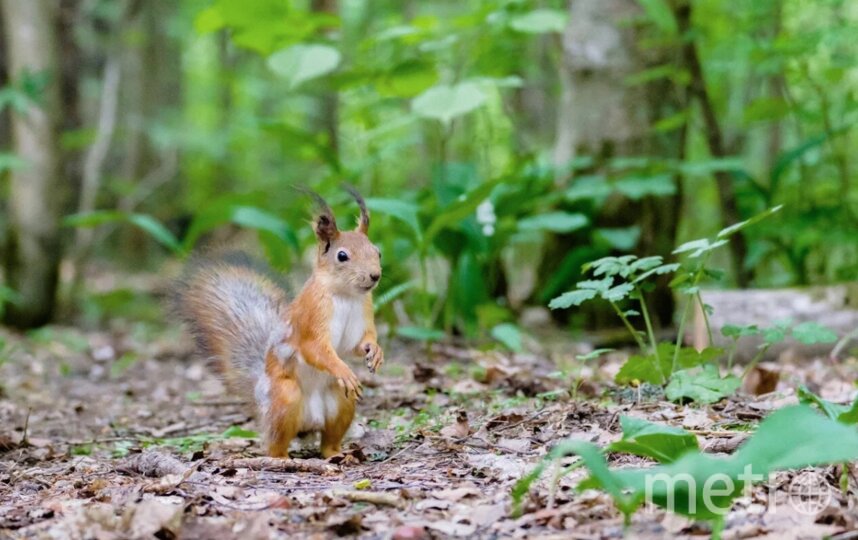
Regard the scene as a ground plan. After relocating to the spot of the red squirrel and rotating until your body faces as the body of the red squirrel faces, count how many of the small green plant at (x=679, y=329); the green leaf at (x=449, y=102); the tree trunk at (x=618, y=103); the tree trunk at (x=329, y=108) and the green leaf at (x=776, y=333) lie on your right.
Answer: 0

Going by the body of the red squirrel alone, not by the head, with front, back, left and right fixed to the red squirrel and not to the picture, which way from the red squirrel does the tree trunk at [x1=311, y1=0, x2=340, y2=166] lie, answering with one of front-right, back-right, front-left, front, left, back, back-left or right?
back-left

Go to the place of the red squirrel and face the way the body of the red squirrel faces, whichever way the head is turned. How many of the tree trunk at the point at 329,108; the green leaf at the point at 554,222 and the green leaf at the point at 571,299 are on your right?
0

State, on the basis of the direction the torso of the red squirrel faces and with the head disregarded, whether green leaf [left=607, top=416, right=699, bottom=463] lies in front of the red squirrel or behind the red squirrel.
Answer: in front

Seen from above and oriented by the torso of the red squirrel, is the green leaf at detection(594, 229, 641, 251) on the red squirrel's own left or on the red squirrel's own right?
on the red squirrel's own left

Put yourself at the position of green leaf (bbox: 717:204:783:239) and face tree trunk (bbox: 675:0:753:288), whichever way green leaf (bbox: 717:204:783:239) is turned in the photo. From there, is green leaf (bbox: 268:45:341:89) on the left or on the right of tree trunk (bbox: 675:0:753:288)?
left

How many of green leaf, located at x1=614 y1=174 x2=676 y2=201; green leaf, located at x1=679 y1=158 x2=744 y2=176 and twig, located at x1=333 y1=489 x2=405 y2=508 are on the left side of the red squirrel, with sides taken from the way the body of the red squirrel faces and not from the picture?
2

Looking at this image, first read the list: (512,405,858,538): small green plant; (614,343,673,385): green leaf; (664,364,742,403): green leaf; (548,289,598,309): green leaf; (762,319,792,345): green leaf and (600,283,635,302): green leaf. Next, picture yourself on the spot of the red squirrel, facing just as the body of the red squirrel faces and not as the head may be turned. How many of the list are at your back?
0

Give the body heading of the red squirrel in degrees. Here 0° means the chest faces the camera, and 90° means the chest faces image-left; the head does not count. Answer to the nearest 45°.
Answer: approximately 315°

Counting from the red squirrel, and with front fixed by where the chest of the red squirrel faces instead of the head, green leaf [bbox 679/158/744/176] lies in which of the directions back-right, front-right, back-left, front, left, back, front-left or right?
left

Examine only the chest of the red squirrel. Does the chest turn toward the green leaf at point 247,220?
no

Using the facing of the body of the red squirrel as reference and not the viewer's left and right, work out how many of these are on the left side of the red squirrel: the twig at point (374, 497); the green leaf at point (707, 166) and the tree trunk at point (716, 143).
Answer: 2

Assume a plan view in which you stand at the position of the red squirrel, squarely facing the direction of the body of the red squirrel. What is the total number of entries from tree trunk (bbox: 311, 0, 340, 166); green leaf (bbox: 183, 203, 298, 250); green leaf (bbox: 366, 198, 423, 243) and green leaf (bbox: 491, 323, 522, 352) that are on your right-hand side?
0

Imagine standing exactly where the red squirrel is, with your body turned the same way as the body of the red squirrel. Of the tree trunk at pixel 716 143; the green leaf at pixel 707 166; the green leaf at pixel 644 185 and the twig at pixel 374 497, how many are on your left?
3

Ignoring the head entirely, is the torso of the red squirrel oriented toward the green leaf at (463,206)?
no

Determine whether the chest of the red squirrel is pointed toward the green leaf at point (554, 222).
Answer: no

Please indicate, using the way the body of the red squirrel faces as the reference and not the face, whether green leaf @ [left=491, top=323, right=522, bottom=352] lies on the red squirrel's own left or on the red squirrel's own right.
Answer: on the red squirrel's own left

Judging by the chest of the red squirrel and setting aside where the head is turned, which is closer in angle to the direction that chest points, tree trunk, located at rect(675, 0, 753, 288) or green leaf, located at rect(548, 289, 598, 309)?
the green leaf

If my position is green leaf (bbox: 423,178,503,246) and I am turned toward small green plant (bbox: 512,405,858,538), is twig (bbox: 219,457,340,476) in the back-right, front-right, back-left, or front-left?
front-right

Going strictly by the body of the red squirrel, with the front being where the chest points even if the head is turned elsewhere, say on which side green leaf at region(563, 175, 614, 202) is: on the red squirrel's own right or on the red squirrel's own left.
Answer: on the red squirrel's own left

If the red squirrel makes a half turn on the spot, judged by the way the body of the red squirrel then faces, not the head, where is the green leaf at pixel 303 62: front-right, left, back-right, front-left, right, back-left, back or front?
front-right

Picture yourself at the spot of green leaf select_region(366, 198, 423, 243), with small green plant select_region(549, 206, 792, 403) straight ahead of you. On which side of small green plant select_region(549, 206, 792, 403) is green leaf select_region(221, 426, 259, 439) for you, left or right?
right
